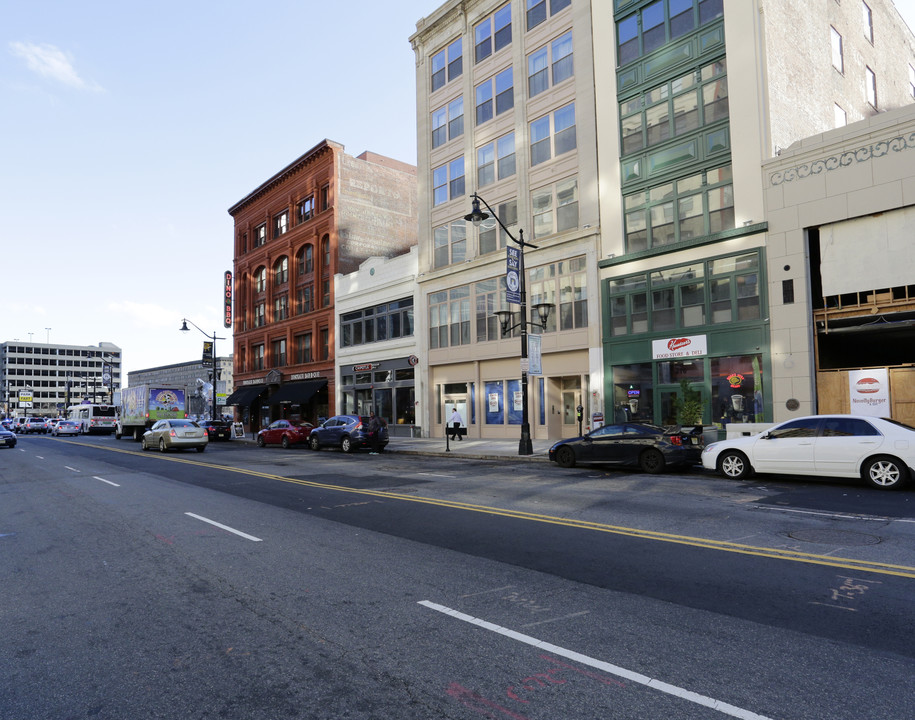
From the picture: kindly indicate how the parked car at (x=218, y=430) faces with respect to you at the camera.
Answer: facing away from the viewer and to the left of the viewer

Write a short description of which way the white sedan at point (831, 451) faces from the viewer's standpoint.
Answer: facing to the left of the viewer

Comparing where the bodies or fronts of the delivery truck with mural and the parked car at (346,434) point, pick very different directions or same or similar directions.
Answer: same or similar directions

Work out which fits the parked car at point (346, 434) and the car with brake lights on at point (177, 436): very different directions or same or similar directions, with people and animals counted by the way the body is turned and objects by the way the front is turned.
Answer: same or similar directions

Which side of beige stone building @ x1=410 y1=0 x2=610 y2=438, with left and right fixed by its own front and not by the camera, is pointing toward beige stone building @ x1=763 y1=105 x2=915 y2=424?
left

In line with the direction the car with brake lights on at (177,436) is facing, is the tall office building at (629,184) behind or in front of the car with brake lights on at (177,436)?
behind

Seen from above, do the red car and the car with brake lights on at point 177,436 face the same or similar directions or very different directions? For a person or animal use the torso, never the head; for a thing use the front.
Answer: same or similar directions

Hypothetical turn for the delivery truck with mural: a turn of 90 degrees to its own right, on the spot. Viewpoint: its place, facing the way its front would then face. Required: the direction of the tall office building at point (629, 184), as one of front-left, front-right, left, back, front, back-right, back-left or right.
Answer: right

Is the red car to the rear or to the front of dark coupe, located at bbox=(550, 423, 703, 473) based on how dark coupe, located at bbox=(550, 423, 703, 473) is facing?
to the front

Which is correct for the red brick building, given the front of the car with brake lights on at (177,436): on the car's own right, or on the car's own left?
on the car's own right

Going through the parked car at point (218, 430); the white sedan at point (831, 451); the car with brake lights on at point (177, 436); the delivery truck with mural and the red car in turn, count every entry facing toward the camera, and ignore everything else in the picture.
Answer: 0

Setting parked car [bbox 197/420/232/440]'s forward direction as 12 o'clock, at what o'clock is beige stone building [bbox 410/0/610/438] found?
The beige stone building is roughly at 6 o'clock from the parked car.

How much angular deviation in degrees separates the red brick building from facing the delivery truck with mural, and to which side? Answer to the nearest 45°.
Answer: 0° — it already faces it

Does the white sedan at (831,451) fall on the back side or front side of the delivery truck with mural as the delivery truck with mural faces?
on the back side

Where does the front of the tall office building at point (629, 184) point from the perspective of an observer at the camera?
facing the viewer and to the left of the viewer
